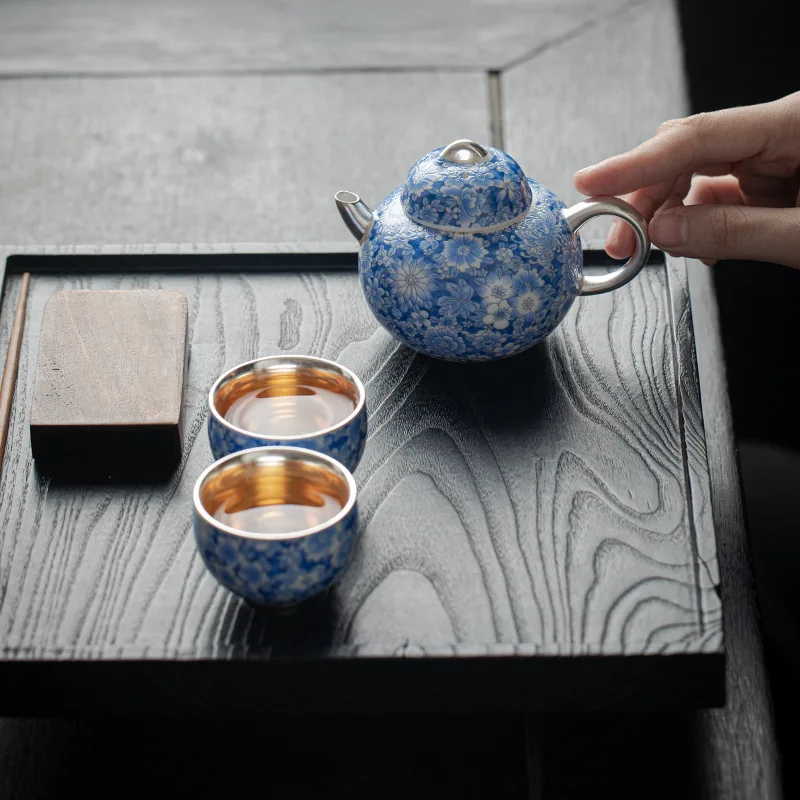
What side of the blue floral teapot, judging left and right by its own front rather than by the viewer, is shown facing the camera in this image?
left
